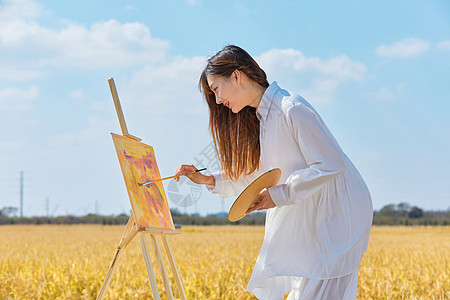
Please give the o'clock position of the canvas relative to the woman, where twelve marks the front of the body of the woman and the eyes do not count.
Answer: The canvas is roughly at 1 o'clock from the woman.

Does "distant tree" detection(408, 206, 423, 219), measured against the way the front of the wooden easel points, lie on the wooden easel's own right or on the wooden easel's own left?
on the wooden easel's own left

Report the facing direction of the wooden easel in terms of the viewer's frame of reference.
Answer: facing the viewer and to the right of the viewer

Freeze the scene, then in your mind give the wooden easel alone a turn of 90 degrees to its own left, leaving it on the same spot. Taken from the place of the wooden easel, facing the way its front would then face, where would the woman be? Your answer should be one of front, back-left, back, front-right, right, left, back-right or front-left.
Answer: right

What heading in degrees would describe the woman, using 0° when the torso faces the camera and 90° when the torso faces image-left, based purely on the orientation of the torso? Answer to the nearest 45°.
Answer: approximately 90°

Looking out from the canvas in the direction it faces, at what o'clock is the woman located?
The woman is roughly at 12 o'clock from the canvas.

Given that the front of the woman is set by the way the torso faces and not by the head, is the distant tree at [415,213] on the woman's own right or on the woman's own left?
on the woman's own right

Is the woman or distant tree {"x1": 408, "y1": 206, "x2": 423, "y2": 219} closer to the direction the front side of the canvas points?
the woman

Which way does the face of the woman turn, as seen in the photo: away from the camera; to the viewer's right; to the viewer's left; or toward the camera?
to the viewer's left

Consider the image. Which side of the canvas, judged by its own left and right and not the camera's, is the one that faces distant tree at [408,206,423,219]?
left

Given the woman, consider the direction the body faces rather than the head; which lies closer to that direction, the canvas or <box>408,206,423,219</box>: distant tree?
the canvas

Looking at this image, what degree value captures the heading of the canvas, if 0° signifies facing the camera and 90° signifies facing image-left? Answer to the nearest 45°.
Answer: approximately 315°
